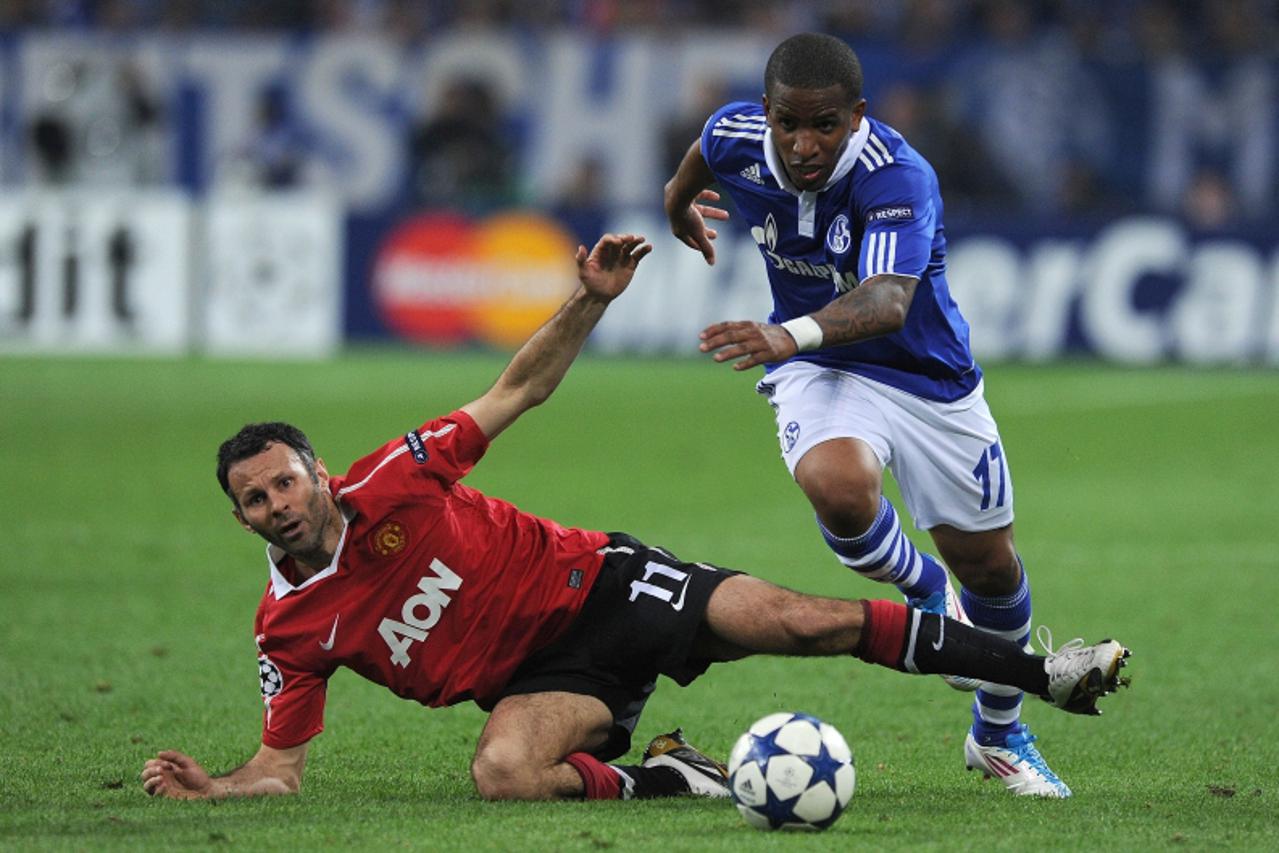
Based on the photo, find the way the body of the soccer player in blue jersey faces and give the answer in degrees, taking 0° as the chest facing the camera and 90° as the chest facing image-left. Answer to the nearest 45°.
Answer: approximately 45°

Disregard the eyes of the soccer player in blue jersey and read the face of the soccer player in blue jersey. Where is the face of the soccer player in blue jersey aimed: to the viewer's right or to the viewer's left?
to the viewer's left

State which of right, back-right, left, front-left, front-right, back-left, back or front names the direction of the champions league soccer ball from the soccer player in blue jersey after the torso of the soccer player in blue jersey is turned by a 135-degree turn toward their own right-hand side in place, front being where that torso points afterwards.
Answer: back

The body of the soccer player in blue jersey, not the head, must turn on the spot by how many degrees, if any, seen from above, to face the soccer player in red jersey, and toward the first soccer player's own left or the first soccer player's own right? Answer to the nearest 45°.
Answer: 0° — they already face them
